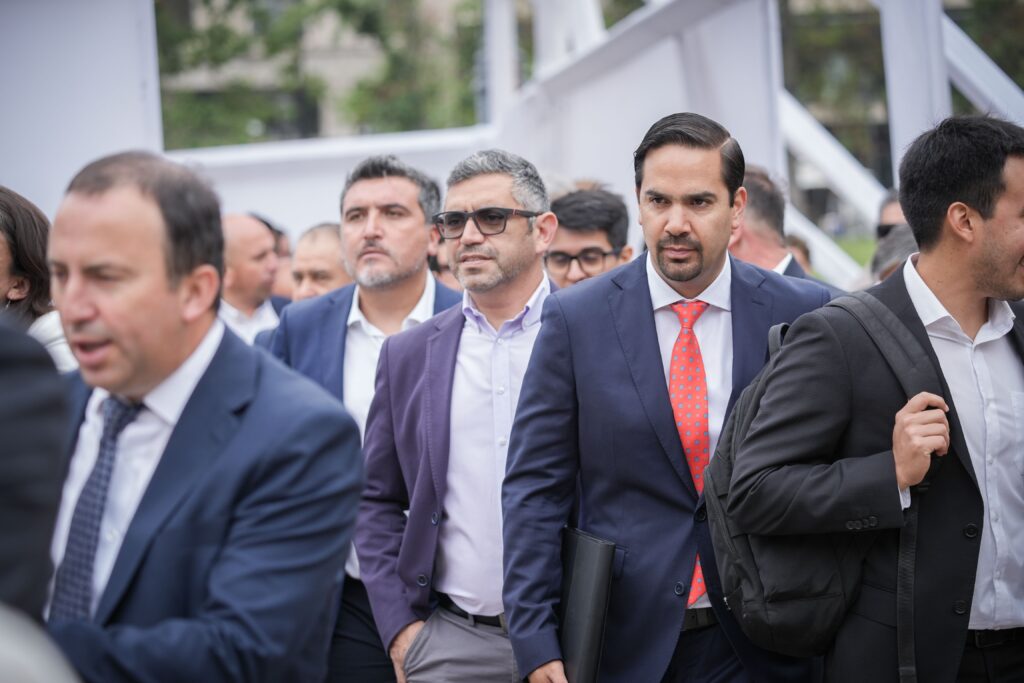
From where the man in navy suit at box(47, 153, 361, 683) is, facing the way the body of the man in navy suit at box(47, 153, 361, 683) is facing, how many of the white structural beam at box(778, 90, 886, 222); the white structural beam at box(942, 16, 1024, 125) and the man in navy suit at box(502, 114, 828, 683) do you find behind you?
3

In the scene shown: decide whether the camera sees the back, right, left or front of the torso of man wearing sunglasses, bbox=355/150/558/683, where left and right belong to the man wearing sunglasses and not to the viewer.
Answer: front

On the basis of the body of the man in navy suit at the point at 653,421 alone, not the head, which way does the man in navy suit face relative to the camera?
toward the camera

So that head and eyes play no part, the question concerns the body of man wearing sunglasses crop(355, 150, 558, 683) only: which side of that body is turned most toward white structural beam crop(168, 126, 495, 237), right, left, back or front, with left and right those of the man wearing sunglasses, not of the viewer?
back

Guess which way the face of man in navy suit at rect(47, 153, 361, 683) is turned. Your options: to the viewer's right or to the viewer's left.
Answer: to the viewer's left

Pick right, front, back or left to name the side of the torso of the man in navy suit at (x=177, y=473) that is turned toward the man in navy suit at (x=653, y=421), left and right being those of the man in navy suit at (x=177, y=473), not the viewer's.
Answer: back

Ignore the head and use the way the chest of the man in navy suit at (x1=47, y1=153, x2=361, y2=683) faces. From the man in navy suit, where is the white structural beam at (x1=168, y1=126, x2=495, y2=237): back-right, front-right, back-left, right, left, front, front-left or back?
back-right

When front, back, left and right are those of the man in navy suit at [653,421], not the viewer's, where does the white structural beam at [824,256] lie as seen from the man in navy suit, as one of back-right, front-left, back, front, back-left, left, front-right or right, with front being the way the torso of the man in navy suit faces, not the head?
back

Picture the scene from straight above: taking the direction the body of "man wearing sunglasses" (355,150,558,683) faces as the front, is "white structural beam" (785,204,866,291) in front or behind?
behind

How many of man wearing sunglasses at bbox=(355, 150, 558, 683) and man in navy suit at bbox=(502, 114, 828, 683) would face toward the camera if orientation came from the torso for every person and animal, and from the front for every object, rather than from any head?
2

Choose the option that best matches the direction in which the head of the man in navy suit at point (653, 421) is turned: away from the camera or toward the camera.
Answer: toward the camera

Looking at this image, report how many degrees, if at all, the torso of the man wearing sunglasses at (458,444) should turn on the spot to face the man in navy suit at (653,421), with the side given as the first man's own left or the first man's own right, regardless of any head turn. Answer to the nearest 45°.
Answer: approximately 45° to the first man's own left
